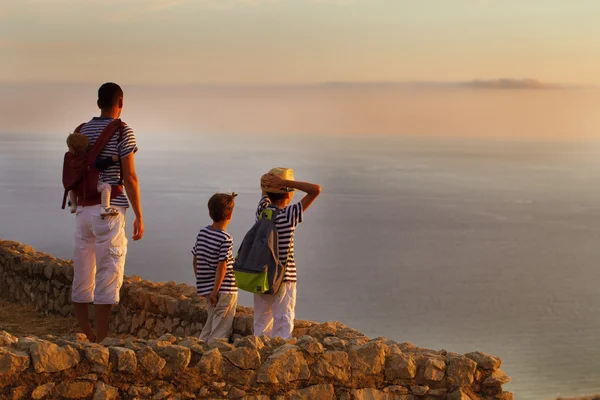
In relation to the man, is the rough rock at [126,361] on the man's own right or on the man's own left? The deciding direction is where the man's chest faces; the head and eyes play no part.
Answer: on the man's own right

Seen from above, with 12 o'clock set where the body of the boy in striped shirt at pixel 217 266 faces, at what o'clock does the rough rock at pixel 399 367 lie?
The rough rock is roughly at 3 o'clock from the boy in striped shirt.

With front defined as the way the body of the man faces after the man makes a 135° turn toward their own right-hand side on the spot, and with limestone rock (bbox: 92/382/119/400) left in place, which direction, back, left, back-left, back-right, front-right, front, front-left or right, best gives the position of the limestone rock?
front

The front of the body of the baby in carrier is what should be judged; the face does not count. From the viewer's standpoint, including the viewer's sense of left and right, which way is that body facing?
facing away from the viewer and to the right of the viewer

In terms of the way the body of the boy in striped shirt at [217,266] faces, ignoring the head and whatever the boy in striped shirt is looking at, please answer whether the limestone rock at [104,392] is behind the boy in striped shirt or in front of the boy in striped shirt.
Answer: behind

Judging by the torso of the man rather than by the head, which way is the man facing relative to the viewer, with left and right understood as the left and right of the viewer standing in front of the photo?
facing away from the viewer and to the right of the viewer

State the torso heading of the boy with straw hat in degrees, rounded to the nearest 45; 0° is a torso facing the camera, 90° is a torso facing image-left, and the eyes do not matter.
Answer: approximately 225°

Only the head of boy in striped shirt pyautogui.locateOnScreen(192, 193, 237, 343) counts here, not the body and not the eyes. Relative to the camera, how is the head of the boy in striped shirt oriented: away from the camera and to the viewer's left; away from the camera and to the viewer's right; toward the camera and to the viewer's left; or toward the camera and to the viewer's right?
away from the camera and to the viewer's right

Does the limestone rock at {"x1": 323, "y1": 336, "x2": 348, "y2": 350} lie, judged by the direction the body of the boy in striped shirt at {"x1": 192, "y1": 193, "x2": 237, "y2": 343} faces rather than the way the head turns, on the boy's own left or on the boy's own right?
on the boy's own right

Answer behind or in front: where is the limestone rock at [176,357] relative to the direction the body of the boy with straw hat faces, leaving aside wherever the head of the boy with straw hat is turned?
behind

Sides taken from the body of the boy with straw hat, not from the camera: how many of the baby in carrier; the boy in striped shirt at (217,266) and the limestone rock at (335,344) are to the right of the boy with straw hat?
1
